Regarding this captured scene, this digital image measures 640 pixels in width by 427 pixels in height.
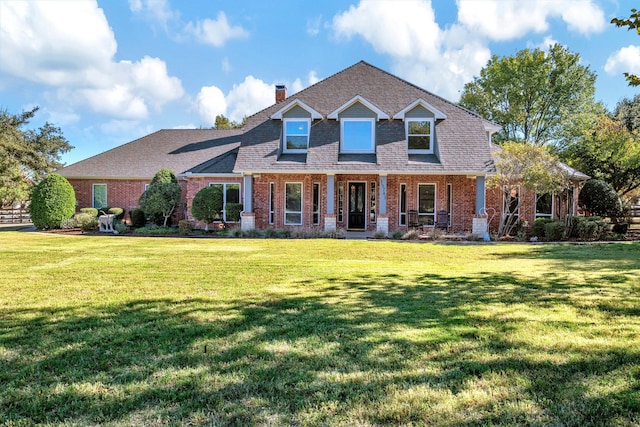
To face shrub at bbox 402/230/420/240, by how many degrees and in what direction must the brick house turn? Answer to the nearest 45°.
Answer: approximately 45° to its left

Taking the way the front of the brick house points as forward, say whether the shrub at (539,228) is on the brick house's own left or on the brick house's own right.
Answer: on the brick house's own left

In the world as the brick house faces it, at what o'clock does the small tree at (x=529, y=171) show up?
The small tree is roughly at 10 o'clock from the brick house.

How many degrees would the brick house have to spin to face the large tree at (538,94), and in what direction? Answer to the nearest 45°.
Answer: approximately 135° to its left

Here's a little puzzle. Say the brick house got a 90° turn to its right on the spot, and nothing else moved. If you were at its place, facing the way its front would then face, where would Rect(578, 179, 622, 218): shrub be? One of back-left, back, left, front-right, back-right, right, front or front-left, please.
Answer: back

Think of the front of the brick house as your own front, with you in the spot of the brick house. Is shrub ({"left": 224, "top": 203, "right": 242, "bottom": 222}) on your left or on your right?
on your right

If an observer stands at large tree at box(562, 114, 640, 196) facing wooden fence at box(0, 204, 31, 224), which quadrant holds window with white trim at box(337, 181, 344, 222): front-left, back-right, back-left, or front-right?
front-left

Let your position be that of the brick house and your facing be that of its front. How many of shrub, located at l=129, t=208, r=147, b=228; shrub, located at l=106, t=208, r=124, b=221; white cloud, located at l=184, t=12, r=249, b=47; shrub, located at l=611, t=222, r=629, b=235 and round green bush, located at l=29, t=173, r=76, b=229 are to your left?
1

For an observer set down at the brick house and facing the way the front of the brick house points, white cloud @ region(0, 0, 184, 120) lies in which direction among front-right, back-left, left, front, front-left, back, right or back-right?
right

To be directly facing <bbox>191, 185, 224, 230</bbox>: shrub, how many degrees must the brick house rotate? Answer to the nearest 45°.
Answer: approximately 90° to its right

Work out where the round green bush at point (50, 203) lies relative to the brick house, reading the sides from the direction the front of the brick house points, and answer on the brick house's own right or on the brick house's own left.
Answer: on the brick house's own right

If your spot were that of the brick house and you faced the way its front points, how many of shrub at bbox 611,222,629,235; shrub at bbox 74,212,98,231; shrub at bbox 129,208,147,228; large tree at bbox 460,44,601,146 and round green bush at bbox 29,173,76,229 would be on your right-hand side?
3

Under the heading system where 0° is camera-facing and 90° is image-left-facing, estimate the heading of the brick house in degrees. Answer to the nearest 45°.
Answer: approximately 0°

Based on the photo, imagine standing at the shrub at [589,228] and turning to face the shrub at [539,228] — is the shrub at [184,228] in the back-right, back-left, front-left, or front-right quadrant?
front-left

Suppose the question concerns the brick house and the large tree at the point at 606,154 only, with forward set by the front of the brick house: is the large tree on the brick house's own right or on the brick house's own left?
on the brick house's own left

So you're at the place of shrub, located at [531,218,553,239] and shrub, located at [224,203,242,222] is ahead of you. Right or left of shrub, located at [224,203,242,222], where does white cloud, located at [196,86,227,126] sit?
right
